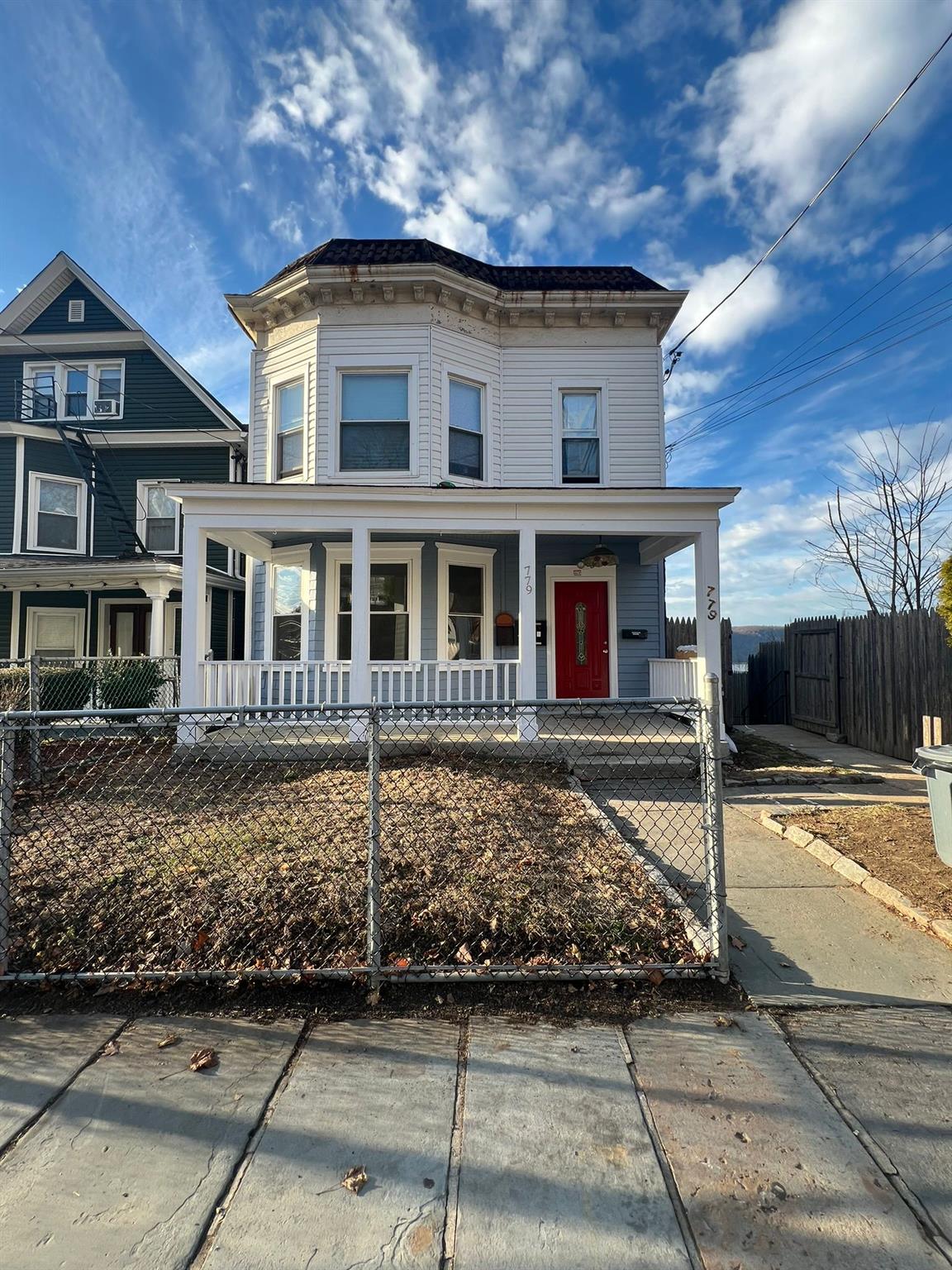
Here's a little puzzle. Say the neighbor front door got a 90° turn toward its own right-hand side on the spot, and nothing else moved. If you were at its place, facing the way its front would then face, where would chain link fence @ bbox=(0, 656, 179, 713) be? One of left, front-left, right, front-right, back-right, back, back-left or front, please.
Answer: left

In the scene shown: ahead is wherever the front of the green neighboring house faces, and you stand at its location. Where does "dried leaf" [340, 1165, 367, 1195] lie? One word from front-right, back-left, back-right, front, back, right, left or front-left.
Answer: front

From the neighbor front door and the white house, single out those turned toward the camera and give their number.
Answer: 2

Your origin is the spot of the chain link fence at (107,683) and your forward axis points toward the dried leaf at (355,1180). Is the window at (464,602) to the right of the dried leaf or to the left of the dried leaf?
left

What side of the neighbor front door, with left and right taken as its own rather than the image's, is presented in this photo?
front

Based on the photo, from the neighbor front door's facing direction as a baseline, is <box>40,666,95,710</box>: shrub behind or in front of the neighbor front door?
in front

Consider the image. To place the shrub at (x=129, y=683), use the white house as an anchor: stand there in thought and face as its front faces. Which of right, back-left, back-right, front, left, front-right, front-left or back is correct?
right

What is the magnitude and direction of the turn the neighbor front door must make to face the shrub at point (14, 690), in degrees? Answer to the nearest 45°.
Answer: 0° — it already faces it

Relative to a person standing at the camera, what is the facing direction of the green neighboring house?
facing the viewer

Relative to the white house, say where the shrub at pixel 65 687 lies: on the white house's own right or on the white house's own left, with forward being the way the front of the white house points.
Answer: on the white house's own right

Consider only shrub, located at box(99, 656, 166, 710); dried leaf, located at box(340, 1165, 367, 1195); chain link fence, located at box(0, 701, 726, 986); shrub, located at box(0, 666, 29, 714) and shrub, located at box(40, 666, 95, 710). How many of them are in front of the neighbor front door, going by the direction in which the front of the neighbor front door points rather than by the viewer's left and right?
5

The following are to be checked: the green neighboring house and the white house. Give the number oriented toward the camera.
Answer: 2

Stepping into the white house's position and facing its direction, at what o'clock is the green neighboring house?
The green neighboring house is roughly at 4 o'clock from the white house.

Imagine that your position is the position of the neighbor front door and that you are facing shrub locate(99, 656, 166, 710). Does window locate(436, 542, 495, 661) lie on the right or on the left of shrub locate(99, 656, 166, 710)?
left
